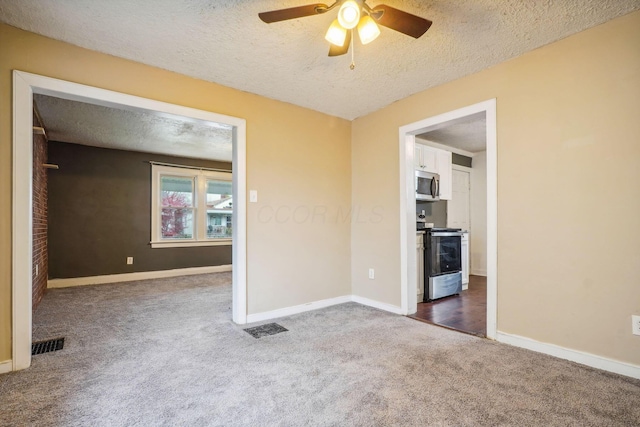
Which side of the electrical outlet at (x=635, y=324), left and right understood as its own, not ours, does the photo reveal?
front

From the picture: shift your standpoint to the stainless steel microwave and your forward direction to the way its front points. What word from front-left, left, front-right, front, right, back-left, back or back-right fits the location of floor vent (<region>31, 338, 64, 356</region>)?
right

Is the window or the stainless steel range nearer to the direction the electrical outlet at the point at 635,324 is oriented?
the window

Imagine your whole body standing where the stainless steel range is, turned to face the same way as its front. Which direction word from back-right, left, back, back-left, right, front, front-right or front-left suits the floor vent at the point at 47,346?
right

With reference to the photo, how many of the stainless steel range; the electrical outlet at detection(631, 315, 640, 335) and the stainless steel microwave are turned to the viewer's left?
0

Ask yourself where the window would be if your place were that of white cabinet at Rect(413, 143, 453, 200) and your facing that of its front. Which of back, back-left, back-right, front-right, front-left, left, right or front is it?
back-right

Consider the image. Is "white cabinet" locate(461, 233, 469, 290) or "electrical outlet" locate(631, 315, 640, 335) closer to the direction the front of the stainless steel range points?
the electrical outlet

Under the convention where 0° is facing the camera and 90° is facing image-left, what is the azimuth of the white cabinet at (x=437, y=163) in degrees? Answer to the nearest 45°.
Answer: approximately 315°

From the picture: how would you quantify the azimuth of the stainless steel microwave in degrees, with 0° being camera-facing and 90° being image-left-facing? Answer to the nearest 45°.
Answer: approximately 315°

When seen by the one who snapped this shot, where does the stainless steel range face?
facing the viewer and to the right of the viewer

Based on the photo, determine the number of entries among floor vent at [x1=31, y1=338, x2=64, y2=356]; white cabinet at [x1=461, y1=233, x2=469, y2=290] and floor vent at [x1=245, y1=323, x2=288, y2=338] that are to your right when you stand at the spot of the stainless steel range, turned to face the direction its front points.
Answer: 2
